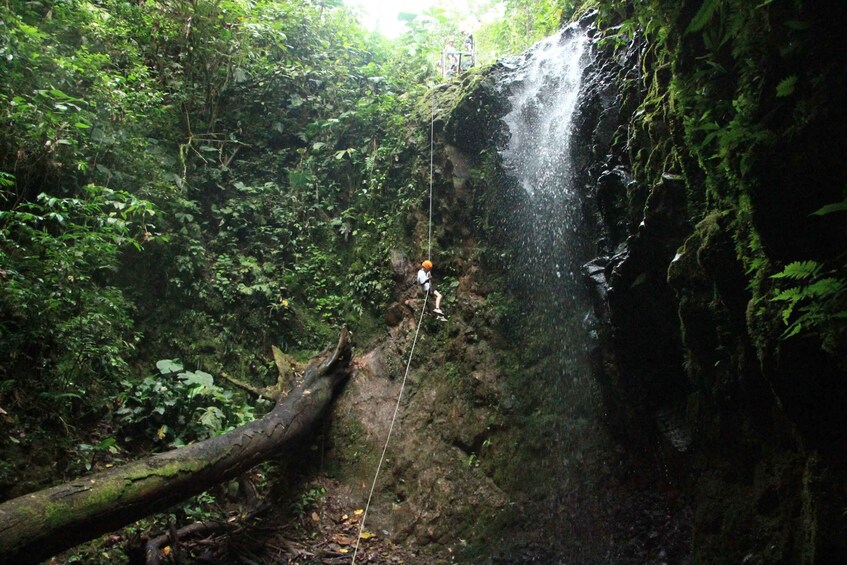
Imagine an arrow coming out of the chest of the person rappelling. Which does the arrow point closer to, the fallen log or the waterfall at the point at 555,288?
the waterfall

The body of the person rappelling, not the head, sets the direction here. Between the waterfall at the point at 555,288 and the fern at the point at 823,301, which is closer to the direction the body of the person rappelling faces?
the waterfall

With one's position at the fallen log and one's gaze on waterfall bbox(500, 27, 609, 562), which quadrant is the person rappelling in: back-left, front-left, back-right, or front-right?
front-left

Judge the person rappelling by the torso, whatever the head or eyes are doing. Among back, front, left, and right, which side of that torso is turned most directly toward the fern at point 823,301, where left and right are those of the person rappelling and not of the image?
right
